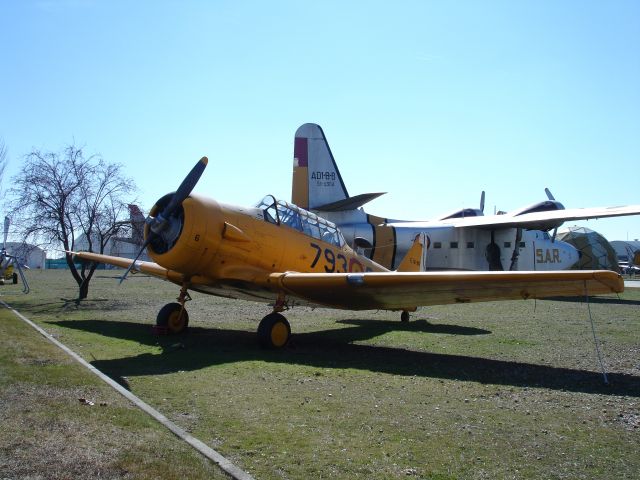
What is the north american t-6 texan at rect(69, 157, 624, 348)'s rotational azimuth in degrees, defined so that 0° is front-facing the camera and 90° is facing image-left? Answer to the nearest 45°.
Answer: approximately 45°

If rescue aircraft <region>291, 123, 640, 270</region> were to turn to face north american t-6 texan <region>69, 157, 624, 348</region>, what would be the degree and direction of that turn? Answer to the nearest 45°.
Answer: approximately 135° to its right

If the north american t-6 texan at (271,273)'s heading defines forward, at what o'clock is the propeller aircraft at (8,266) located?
The propeller aircraft is roughly at 3 o'clock from the north american t-6 texan.

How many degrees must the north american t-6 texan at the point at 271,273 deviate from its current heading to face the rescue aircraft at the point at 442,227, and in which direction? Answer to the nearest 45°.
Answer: approximately 135° to its right
